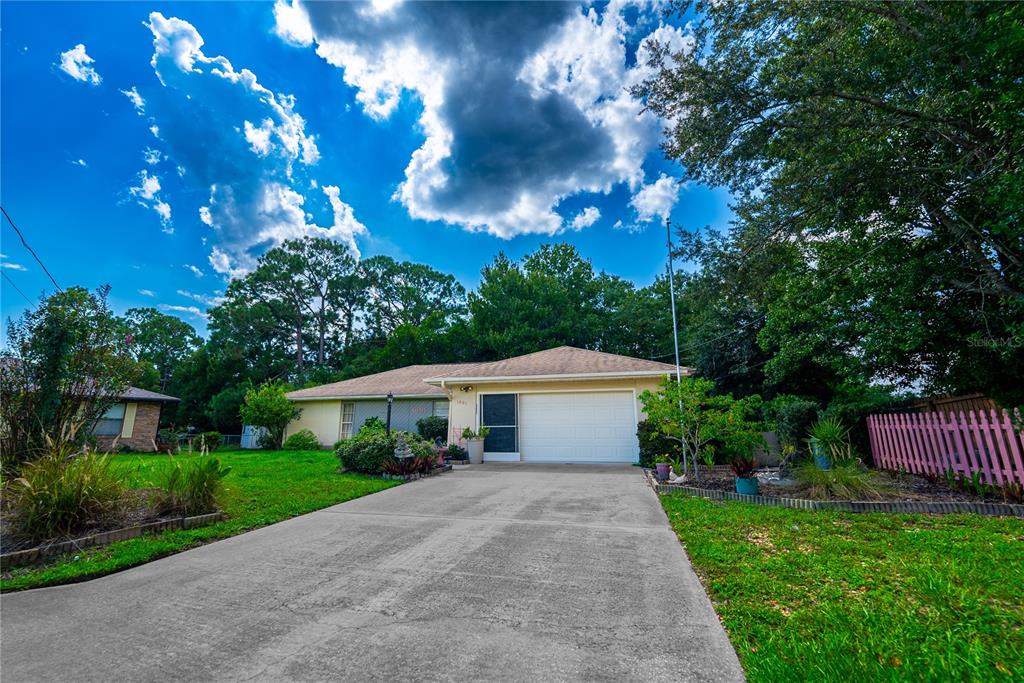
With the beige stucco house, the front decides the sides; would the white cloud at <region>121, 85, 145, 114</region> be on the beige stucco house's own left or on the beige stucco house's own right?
on the beige stucco house's own right

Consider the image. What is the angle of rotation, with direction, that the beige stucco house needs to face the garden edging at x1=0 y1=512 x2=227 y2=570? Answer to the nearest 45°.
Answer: approximately 45° to its right

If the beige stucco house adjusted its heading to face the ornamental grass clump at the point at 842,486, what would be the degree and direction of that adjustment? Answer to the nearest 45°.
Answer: approximately 45° to its left

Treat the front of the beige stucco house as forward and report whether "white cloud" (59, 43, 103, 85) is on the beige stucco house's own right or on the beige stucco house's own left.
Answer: on the beige stucco house's own right

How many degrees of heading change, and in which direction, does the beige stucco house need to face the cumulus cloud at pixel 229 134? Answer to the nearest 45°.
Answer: approximately 90° to its right

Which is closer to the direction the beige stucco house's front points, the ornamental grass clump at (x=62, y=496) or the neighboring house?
the ornamental grass clump

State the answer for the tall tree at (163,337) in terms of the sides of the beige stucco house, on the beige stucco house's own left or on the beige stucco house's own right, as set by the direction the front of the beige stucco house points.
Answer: on the beige stucco house's own right
